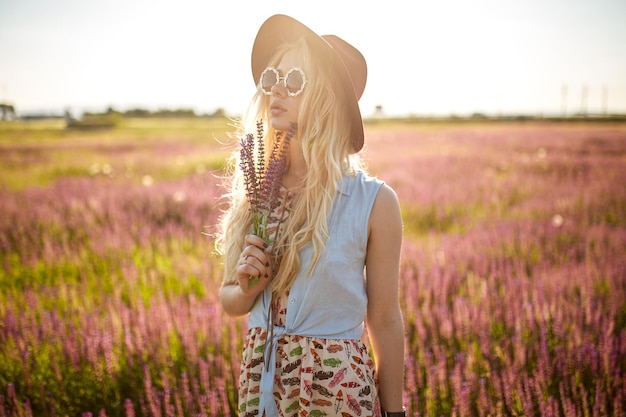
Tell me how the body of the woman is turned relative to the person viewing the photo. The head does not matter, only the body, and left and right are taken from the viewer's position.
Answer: facing the viewer and to the left of the viewer

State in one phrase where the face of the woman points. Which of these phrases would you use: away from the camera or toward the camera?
toward the camera
